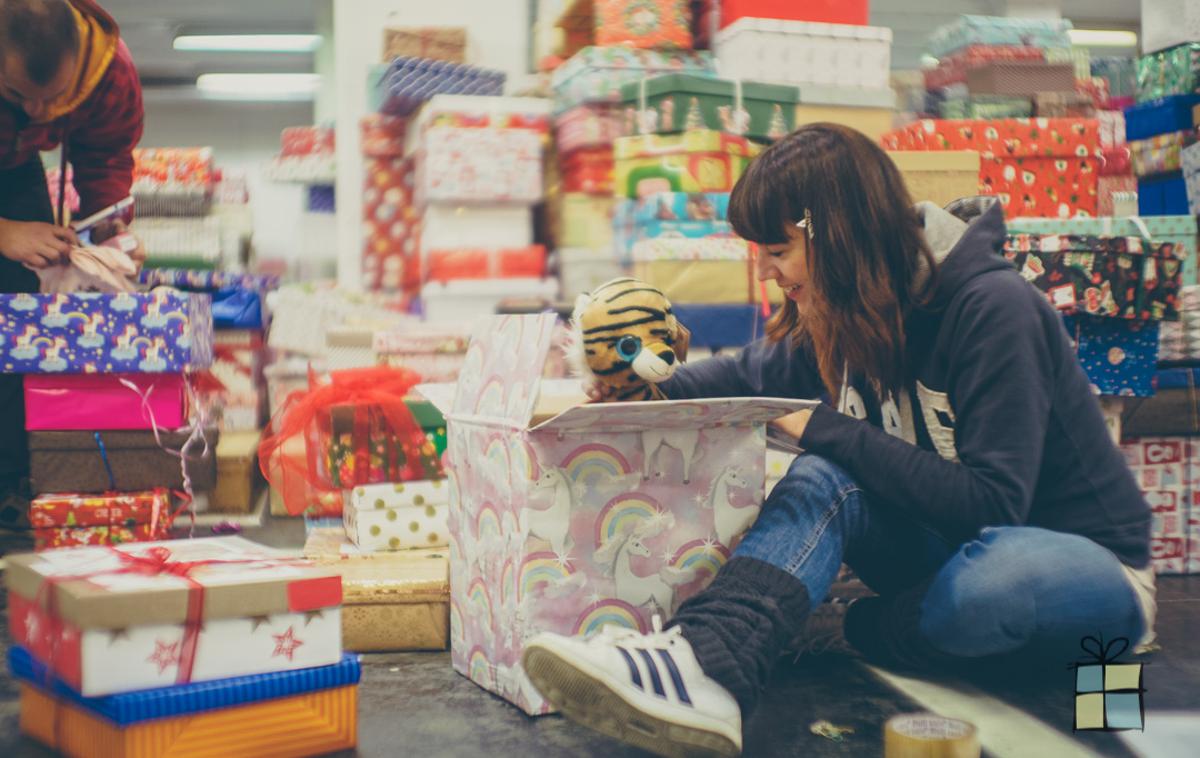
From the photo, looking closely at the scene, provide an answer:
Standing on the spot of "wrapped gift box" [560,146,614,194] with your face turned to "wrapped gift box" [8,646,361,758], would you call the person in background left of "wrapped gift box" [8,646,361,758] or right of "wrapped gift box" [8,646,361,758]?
right

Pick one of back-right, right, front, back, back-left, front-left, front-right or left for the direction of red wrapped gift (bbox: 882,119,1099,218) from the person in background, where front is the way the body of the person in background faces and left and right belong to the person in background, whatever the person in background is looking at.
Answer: left

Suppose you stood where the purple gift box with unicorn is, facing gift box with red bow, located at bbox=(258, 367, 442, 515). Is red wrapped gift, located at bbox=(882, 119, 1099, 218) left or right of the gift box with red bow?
left

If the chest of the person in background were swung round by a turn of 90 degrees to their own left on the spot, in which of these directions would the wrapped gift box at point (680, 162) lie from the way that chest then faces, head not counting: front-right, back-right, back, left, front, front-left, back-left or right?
front

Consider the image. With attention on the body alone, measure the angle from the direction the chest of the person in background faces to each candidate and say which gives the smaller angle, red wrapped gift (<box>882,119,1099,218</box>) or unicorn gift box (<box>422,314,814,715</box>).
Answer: the unicorn gift box

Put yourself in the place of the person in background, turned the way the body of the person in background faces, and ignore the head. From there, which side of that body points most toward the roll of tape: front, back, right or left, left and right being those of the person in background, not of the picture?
front

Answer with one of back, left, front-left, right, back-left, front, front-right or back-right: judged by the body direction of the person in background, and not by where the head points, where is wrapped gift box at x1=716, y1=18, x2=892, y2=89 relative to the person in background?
left

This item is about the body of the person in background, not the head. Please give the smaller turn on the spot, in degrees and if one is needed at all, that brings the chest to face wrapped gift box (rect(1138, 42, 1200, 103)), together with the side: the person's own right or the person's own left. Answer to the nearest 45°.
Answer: approximately 90° to the person's own left
